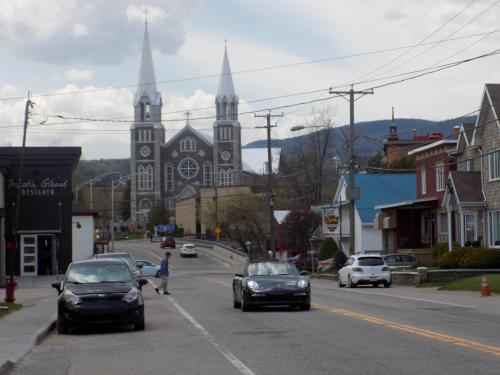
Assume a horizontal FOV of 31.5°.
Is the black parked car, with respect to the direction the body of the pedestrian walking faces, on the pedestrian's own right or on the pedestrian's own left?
on the pedestrian's own right

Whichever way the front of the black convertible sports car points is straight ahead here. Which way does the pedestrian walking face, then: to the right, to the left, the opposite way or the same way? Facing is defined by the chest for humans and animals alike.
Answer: to the left

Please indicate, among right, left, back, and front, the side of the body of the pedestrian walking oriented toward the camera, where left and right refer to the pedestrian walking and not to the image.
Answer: right

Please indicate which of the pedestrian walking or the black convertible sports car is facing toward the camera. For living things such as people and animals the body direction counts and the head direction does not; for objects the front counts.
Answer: the black convertible sports car

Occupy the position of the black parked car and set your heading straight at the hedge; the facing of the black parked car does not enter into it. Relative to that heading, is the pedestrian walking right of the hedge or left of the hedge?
left

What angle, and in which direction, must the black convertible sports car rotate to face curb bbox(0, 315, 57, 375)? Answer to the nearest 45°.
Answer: approximately 45° to its right

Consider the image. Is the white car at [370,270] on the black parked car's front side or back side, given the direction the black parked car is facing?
on the back side

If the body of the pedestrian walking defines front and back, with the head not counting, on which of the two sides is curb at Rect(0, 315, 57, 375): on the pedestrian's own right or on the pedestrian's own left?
on the pedestrian's own right

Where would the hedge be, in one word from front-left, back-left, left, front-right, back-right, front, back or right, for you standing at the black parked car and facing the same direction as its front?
back-left

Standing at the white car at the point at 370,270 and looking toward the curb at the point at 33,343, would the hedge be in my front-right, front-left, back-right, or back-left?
back-left

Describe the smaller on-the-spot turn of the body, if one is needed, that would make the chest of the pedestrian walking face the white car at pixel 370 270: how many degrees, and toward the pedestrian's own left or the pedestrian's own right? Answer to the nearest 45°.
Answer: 0° — they already face it

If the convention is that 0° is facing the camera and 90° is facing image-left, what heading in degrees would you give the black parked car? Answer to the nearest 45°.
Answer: approximately 0°

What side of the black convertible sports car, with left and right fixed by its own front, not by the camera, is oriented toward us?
front

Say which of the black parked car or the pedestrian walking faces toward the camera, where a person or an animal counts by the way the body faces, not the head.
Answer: the black parked car
